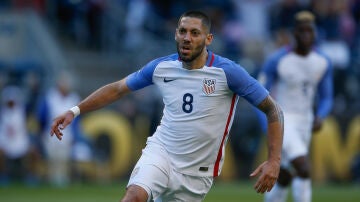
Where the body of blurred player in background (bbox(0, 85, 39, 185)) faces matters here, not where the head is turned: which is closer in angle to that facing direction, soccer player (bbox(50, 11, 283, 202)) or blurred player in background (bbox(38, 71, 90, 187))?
the soccer player

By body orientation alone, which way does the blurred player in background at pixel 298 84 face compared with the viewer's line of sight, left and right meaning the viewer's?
facing the viewer

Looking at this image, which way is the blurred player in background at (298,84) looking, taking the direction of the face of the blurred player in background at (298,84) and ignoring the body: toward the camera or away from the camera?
toward the camera

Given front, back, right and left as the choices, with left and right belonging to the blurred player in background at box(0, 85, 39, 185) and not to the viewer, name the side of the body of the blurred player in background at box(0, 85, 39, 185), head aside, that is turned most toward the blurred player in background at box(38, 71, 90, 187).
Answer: left

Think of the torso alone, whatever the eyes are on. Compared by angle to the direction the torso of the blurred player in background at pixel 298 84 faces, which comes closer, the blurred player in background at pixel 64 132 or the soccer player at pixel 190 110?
the soccer player

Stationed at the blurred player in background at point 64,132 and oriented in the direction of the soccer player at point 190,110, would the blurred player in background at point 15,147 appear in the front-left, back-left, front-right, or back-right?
back-right

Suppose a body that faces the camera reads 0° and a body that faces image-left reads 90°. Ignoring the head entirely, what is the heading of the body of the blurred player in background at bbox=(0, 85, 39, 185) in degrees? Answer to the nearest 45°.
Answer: approximately 0°
